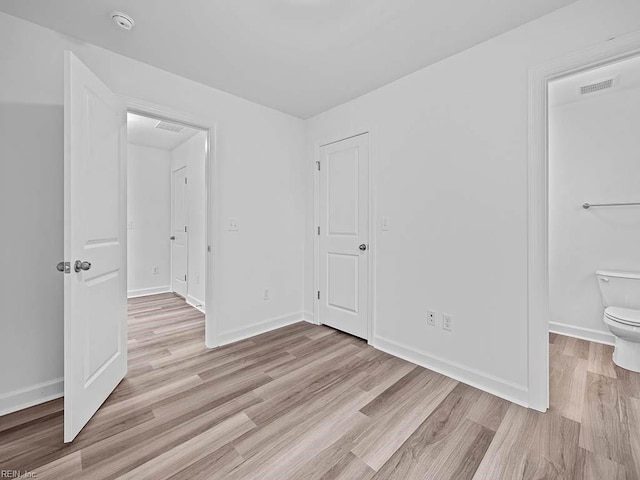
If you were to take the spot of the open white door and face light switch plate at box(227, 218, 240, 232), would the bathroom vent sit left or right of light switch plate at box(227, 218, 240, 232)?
right

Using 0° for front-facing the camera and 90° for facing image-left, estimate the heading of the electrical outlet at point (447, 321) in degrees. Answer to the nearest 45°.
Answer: approximately 45°

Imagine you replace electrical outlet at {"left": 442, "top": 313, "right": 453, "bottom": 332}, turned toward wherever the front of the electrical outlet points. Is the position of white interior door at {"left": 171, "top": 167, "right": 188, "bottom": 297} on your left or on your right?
on your right

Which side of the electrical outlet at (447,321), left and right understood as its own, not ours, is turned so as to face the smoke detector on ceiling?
front

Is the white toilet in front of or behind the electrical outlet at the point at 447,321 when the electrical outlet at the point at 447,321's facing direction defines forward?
behind

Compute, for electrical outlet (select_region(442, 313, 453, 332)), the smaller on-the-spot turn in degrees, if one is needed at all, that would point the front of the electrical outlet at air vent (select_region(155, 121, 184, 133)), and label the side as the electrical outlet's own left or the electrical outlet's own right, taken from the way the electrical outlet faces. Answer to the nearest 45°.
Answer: approximately 45° to the electrical outlet's own right

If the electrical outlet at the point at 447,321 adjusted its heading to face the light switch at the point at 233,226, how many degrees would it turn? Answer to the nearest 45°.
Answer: approximately 45° to its right

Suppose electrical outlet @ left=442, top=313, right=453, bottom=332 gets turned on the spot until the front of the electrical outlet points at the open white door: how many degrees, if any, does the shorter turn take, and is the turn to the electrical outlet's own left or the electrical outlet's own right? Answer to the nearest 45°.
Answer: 0° — it already faces it
